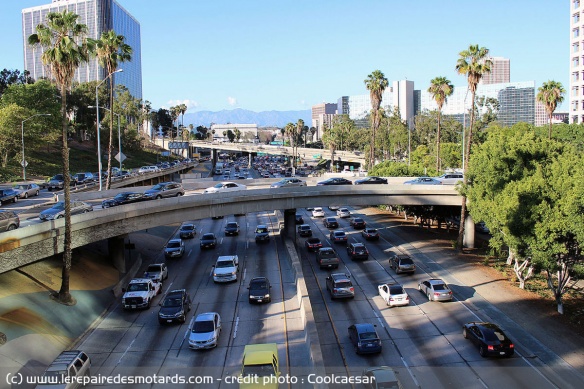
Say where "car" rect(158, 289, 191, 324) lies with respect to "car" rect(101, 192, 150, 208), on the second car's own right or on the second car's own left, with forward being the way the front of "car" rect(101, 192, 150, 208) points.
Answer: on the second car's own left

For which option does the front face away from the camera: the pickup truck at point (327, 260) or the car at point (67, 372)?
the pickup truck at point (327, 260)

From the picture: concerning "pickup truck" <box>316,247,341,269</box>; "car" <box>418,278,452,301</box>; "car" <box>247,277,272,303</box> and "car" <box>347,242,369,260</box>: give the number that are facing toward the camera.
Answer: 1

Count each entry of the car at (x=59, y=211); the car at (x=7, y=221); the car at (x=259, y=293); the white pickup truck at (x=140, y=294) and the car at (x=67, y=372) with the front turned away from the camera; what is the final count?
0

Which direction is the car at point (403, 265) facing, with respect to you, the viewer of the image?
facing away from the viewer and to the left of the viewer

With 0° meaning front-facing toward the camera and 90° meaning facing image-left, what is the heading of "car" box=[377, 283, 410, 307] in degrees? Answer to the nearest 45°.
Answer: approximately 135°

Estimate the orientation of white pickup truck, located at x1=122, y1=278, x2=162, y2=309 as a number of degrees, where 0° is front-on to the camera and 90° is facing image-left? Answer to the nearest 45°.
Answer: approximately 45°

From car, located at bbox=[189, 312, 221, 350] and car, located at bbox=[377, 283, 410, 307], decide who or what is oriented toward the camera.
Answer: car, located at bbox=[189, 312, 221, 350]

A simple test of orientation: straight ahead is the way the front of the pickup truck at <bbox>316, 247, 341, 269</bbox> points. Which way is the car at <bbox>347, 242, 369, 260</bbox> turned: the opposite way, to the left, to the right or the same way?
the same way

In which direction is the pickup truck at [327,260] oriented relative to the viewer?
away from the camera

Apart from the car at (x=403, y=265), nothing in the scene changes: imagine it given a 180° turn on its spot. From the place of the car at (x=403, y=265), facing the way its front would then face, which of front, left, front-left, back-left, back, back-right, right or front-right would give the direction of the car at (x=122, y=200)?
back-right

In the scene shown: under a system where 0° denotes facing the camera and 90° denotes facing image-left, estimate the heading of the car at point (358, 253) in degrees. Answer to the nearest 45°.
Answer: approximately 180°

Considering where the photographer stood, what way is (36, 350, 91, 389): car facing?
facing the viewer and to the left of the viewer

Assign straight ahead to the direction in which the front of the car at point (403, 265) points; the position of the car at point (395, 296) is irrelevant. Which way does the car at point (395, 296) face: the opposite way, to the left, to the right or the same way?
the same way

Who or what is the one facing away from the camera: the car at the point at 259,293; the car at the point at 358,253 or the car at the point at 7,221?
the car at the point at 358,253

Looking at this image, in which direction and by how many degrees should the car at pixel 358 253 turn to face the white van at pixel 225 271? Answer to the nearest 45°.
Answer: approximately 135° to its left

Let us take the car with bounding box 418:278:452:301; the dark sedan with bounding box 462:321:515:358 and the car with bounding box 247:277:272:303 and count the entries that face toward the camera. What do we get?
1

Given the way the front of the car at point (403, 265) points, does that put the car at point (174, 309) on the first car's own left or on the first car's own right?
on the first car's own left

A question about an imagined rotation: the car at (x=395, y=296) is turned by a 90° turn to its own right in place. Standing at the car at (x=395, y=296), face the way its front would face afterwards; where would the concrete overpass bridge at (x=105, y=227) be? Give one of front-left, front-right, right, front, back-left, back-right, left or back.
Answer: back-left

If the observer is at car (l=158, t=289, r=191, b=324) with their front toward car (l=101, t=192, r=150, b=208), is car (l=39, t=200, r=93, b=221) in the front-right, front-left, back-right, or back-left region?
front-left

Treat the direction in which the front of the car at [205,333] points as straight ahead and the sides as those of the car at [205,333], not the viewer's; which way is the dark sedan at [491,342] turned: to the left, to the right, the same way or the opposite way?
the opposite way

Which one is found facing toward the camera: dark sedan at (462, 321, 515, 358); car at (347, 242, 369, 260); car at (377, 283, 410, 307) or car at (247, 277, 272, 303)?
car at (247, 277, 272, 303)
